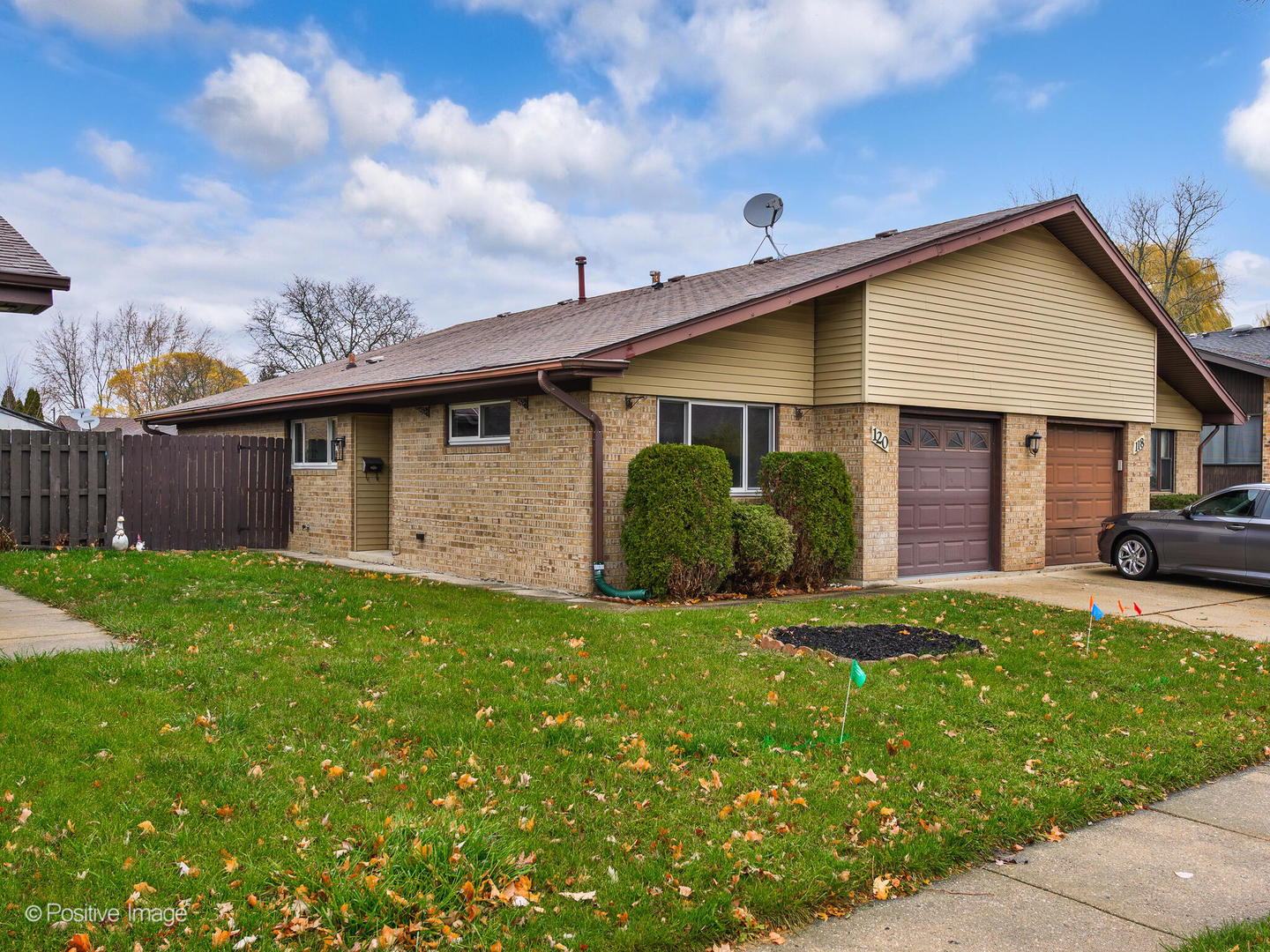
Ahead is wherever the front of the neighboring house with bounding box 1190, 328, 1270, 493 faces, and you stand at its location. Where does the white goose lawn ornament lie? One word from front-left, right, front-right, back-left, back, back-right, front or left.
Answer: right

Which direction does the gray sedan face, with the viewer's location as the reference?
facing to the left of the viewer

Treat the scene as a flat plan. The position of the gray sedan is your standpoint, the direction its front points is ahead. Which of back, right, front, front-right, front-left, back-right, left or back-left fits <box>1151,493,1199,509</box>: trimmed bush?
right

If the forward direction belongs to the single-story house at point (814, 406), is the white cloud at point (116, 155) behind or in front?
behind

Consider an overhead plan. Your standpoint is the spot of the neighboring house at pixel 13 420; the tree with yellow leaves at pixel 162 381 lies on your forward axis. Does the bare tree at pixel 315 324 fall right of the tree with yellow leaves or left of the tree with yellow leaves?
right

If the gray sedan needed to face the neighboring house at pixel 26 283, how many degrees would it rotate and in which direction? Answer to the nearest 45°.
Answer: approximately 45° to its left

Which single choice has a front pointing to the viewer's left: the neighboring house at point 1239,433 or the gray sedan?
the gray sedan

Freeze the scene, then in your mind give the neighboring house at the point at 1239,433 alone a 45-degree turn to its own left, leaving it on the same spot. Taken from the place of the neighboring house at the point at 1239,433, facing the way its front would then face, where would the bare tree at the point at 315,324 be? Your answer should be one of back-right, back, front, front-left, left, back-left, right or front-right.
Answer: back

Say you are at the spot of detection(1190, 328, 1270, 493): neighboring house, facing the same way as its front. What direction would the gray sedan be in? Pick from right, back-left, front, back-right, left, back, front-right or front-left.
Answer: front-right
